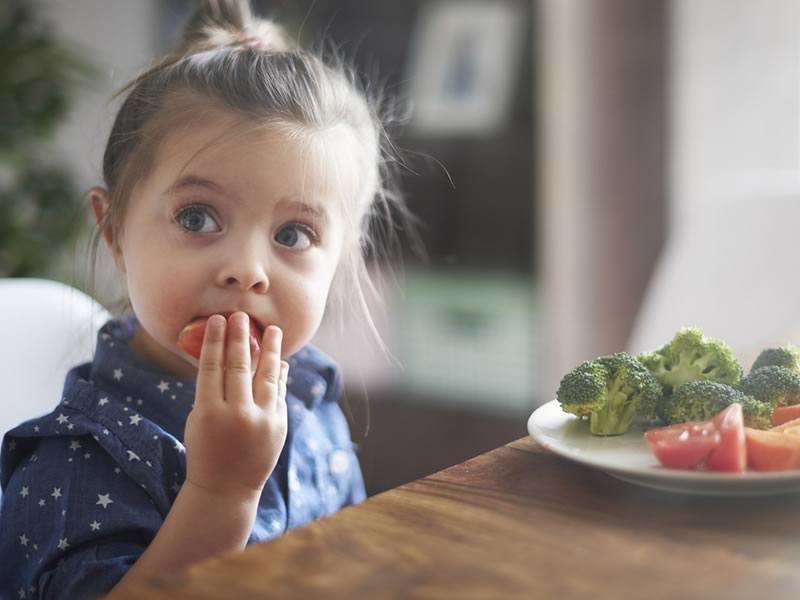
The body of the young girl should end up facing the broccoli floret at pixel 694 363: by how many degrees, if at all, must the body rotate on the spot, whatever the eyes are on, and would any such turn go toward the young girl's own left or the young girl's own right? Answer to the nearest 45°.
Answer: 0° — they already face it

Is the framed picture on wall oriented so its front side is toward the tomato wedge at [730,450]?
yes

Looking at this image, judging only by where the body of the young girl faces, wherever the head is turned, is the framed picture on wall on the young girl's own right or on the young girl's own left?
on the young girl's own left

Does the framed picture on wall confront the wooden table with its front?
yes

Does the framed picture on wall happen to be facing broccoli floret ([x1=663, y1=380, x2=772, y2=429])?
yes

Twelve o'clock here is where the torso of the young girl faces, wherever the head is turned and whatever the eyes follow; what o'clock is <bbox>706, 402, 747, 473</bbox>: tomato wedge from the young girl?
The tomato wedge is roughly at 12 o'clock from the young girl.

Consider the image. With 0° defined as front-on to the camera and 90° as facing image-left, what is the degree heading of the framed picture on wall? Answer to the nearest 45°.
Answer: approximately 0°
